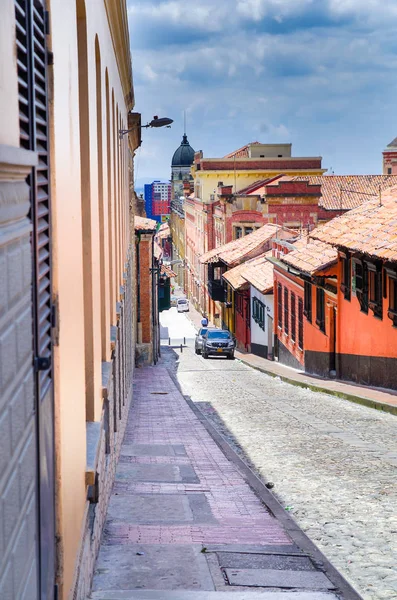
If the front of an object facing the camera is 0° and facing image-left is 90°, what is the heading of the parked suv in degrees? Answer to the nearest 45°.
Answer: approximately 0°

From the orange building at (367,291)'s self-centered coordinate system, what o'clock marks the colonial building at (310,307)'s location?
The colonial building is roughly at 4 o'clock from the orange building.

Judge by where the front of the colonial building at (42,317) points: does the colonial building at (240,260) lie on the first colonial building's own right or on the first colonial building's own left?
on the first colonial building's own left

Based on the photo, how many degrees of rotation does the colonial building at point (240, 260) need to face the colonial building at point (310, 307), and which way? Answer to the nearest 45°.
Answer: approximately 45° to its left

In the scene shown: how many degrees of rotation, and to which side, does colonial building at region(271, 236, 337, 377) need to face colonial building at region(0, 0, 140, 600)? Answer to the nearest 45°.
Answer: approximately 45° to its left

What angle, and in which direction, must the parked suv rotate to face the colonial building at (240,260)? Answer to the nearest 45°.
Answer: approximately 180°

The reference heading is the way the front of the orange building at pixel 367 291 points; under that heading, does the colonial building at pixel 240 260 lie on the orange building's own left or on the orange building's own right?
on the orange building's own right

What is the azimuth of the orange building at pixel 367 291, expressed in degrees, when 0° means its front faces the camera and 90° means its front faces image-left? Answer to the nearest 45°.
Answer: approximately 45°

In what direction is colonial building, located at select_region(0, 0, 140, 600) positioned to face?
to the viewer's right

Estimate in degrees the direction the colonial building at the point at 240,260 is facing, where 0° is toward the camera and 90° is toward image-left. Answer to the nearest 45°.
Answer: approximately 45°
